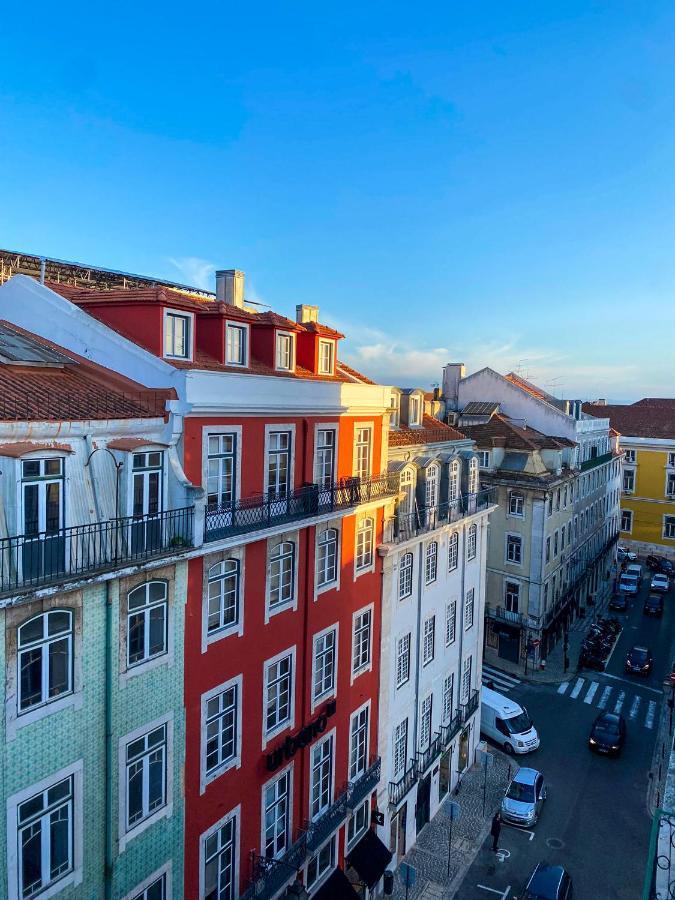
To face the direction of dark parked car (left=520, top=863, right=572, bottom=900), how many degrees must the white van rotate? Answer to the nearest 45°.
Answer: approximately 45° to its right

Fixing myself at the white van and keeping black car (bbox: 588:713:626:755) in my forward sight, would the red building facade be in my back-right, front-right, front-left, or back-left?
back-right

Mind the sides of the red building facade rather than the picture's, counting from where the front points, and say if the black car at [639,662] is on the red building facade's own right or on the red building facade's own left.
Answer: on the red building facade's own left

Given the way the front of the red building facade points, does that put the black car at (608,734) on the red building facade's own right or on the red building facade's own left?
on the red building facade's own left

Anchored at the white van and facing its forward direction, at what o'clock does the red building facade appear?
The red building facade is roughly at 2 o'clock from the white van.

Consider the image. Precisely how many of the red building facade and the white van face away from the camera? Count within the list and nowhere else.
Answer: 0

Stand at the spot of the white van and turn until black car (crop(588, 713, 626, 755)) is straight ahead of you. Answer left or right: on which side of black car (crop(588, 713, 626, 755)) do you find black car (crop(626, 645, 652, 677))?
left

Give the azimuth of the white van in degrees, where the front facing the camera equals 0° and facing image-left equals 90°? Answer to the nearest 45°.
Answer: approximately 315°

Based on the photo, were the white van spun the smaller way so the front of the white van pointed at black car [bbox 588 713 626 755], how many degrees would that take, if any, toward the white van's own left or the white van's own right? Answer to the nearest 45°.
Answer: approximately 45° to the white van's own left

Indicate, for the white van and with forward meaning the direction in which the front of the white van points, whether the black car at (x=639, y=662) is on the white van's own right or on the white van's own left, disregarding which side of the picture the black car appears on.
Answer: on the white van's own left

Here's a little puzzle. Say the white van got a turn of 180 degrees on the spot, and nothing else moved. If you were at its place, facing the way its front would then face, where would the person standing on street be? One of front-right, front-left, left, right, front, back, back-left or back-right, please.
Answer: back-left

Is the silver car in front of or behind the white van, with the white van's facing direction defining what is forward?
in front
